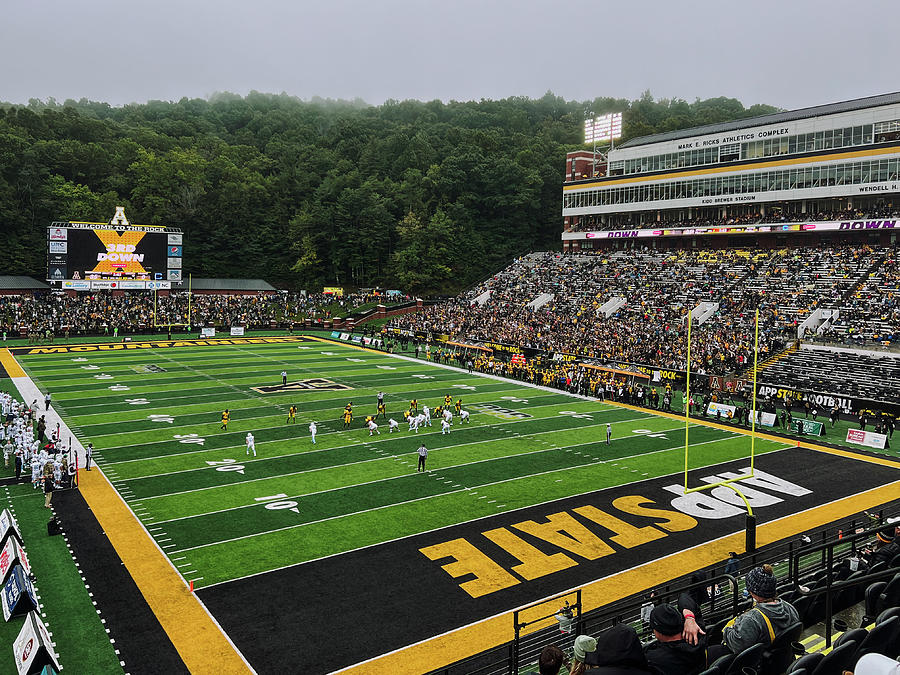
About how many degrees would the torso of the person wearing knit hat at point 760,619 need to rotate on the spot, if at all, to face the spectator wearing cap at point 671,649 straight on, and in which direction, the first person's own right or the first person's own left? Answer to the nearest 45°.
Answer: approximately 90° to the first person's own left

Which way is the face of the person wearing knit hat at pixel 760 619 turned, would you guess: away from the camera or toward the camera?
away from the camera

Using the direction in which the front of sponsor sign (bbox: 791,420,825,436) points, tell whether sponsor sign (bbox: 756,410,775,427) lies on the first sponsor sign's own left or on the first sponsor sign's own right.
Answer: on the first sponsor sign's own right

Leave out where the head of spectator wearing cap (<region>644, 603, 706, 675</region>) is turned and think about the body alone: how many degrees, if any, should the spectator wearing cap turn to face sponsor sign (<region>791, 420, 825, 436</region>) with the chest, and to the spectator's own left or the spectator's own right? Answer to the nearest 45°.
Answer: approximately 45° to the spectator's own right

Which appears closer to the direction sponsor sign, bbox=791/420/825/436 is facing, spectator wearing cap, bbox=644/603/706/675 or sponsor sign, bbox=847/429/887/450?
the spectator wearing cap

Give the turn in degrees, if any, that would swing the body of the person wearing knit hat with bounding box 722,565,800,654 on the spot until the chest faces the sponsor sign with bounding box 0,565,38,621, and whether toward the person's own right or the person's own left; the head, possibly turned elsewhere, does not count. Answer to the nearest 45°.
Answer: approximately 45° to the person's own left

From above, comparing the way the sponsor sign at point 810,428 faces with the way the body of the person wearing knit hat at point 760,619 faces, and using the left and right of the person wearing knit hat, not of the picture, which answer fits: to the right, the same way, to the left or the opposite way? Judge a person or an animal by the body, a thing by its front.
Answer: to the left

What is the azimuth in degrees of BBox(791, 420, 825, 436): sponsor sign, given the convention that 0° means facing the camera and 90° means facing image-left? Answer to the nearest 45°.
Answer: approximately 45°

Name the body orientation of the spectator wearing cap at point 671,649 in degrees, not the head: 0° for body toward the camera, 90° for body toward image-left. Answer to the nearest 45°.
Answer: approximately 135°

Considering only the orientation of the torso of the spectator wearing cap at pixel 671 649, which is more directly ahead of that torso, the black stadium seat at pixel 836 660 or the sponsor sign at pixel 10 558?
the sponsor sign

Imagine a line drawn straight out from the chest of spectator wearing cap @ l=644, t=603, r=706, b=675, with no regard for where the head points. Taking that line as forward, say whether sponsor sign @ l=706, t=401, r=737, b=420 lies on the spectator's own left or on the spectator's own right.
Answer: on the spectator's own right

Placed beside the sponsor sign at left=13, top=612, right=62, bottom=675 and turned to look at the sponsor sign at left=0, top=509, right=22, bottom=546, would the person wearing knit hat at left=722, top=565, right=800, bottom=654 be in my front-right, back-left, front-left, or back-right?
back-right

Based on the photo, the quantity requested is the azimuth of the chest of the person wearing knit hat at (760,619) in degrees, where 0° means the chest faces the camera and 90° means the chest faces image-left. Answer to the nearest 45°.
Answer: approximately 135°
